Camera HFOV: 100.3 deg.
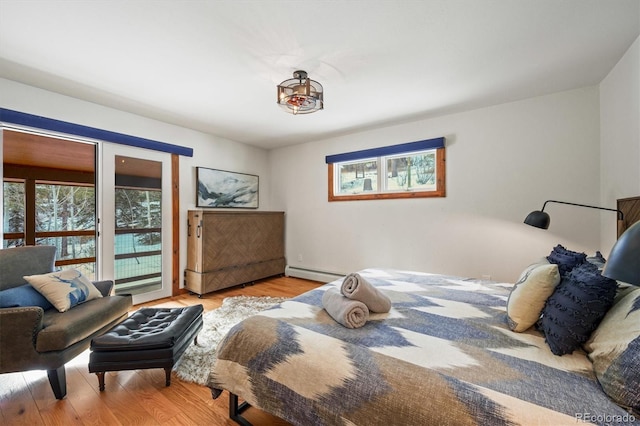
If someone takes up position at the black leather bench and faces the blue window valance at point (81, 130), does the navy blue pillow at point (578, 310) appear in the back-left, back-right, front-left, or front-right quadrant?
back-right

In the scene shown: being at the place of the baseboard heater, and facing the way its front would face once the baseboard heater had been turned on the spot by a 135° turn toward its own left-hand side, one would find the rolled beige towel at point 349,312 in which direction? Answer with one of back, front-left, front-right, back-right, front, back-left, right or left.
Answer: right

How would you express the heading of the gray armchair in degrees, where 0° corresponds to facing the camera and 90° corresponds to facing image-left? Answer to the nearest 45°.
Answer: approximately 315°

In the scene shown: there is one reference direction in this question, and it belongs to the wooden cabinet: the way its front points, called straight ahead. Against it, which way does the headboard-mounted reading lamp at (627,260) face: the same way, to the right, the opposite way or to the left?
the opposite way

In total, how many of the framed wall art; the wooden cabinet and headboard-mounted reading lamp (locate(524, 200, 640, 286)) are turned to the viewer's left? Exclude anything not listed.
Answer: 1

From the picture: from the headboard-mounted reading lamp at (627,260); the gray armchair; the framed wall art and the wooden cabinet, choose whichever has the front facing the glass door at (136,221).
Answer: the headboard-mounted reading lamp

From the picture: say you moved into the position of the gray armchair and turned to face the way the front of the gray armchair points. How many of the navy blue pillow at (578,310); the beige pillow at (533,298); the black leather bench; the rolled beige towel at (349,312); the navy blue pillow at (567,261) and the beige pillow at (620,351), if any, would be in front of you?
6

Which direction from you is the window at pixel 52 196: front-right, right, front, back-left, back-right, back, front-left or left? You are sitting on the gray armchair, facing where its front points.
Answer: back-left

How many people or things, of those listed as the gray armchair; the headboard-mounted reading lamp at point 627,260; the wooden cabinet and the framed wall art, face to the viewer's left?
1

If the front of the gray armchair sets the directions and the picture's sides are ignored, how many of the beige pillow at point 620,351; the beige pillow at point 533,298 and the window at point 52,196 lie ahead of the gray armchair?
2

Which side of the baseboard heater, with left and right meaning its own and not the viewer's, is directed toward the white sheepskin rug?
front

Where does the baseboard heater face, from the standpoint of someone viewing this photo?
facing the viewer and to the left of the viewer

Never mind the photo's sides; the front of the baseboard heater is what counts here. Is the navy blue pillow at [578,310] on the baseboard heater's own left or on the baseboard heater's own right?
on the baseboard heater's own left

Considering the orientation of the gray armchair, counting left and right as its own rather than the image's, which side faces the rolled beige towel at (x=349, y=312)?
front

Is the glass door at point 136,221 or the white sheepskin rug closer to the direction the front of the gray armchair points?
the white sheepskin rug

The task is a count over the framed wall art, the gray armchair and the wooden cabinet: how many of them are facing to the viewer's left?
0

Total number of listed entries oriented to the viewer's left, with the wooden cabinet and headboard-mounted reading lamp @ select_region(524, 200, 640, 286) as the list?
1

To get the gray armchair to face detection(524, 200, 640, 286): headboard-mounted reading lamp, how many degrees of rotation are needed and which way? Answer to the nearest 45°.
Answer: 0° — it already faces it

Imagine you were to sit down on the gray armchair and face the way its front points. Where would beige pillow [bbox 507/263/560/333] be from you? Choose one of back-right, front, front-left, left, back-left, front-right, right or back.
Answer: front
